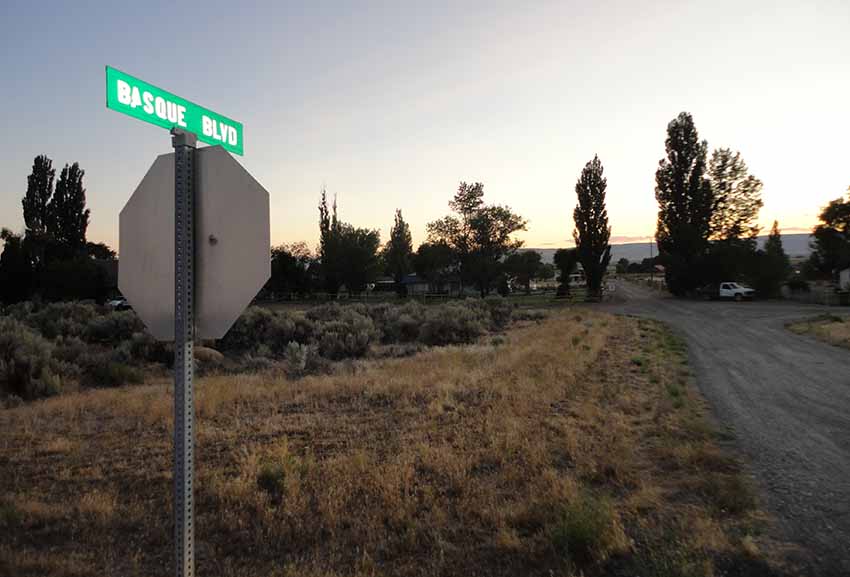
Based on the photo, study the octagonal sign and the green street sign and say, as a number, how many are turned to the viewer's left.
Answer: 0

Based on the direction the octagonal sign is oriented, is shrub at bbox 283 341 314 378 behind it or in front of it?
in front

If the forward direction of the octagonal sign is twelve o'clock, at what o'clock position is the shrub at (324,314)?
The shrub is roughly at 11 o'clock from the octagonal sign.

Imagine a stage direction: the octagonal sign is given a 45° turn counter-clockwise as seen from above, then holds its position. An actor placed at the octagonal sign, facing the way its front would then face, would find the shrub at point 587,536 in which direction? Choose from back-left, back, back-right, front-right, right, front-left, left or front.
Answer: right

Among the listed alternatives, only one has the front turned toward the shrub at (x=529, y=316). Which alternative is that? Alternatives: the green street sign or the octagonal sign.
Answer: the octagonal sign

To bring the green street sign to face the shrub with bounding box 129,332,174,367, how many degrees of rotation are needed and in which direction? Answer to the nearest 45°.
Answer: approximately 135° to its left

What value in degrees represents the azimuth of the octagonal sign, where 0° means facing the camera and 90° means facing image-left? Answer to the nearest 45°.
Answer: approximately 225°

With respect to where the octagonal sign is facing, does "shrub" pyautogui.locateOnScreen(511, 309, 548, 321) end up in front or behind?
in front

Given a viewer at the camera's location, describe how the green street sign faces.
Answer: facing the viewer and to the right of the viewer

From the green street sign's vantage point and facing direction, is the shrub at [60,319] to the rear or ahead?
to the rear

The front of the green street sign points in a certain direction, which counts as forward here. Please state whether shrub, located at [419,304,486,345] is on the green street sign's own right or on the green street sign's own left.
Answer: on the green street sign's own left

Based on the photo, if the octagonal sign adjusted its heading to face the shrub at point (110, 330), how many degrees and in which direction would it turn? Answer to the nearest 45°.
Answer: approximately 45° to its left

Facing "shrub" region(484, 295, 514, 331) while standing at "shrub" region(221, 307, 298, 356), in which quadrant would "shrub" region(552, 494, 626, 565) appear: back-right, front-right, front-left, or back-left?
back-right

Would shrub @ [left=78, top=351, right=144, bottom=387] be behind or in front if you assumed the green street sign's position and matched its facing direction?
behind
